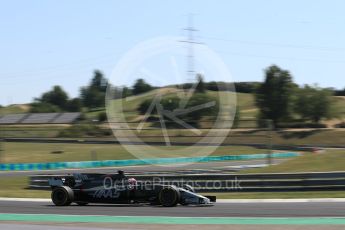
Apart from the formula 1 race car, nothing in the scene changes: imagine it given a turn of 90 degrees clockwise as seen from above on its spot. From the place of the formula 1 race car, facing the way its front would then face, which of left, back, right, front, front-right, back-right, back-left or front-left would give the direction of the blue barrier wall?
back

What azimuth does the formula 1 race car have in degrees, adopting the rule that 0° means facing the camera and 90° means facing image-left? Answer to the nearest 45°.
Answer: approximately 270°

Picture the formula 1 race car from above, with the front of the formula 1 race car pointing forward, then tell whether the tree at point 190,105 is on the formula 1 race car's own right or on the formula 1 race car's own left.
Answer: on the formula 1 race car's own left

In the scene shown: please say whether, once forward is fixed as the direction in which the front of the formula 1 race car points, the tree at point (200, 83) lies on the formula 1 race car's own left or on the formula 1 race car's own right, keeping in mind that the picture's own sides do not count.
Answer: on the formula 1 race car's own left
